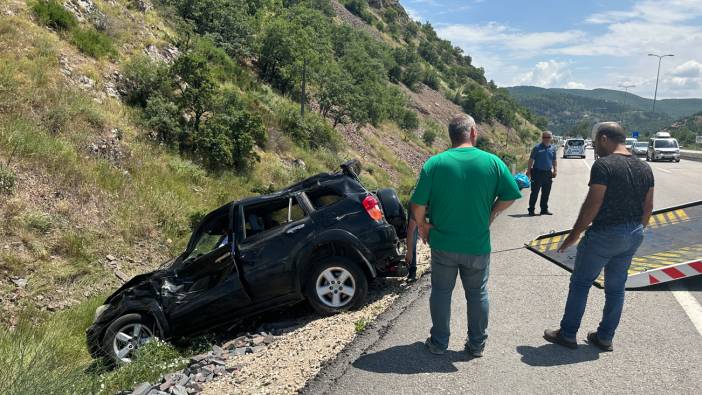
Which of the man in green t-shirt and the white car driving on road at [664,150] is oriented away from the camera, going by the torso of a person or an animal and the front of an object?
the man in green t-shirt

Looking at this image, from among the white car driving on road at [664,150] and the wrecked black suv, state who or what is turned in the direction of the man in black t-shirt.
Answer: the white car driving on road

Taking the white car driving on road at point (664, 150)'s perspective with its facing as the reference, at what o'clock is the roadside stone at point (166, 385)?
The roadside stone is roughly at 12 o'clock from the white car driving on road.

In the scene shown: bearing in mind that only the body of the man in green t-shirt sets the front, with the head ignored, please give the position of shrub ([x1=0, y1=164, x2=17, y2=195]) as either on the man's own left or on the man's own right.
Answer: on the man's own left

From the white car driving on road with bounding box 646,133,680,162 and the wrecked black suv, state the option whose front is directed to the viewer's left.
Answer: the wrecked black suv

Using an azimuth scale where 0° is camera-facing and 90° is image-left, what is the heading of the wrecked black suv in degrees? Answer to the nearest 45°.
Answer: approximately 90°

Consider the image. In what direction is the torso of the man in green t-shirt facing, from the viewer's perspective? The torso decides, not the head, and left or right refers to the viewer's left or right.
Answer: facing away from the viewer

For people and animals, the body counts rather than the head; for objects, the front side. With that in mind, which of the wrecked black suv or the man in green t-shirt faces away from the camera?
the man in green t-shirt
